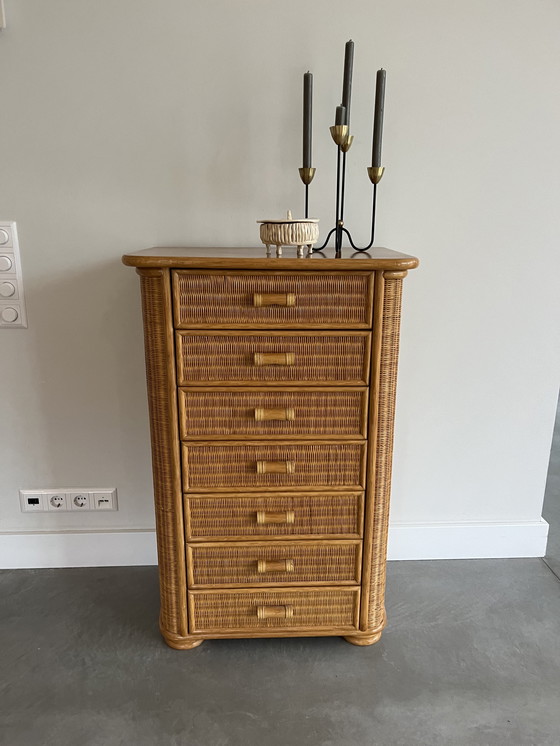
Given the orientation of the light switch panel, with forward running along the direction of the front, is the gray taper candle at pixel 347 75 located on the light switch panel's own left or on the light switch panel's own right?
on the light switch panel's own left

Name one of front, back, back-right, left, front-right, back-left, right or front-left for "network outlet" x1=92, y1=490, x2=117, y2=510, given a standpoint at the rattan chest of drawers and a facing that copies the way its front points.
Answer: back-right

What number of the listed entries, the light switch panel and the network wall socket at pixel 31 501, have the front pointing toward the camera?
2

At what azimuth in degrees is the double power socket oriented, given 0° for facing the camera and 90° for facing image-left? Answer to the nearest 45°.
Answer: approximately 0°

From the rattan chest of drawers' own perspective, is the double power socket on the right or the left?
on its right

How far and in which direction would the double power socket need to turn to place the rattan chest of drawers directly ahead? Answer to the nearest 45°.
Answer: approximately 45° to its left
